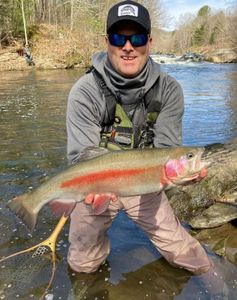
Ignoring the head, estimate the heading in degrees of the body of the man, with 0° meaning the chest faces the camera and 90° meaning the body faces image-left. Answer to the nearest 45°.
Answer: approximately 0°
